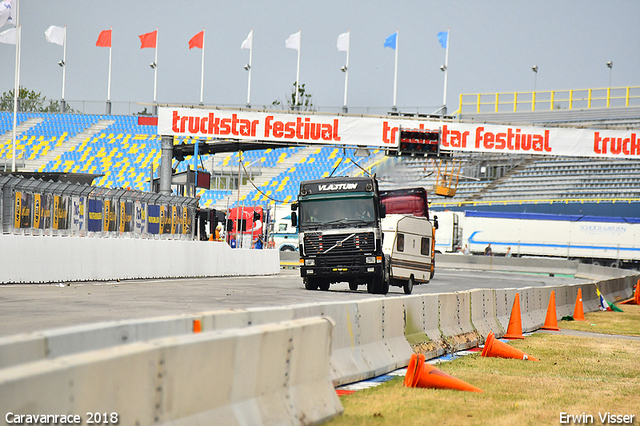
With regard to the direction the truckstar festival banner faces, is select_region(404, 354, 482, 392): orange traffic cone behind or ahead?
ahead

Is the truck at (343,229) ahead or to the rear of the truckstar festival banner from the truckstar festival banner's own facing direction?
ahead

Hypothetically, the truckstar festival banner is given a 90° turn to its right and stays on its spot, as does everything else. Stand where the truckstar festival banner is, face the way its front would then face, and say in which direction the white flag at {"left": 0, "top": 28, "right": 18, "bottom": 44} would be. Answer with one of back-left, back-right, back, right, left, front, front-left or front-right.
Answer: front

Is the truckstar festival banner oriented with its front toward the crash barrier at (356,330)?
yes

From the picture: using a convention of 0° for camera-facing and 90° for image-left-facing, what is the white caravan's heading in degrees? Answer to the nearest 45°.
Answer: approximately 45°

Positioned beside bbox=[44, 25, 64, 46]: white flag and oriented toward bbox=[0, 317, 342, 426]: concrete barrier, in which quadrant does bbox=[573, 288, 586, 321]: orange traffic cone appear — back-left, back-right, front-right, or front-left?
front-left

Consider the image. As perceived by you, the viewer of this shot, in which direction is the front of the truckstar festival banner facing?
facing the viewer

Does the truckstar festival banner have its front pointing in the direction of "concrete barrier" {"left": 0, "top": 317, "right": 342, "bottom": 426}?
yes

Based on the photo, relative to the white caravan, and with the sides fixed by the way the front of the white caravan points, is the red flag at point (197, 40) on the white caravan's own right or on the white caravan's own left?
on the white caravan's own right

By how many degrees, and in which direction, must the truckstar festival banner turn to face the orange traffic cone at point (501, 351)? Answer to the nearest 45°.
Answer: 0° — it already faces it

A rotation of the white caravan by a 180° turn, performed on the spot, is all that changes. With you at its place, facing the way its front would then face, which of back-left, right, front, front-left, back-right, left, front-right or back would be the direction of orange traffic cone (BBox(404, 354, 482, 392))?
back-right

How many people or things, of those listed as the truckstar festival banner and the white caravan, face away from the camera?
0
